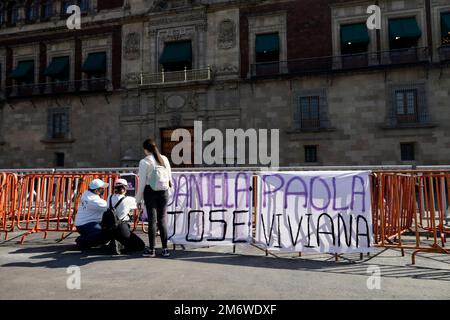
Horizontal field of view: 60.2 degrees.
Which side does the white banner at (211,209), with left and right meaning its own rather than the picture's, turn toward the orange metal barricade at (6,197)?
right

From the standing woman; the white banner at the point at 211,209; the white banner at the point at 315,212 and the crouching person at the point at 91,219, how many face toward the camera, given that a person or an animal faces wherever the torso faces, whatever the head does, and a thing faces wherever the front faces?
2

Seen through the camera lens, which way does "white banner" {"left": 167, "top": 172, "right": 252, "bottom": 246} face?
facing the viewer

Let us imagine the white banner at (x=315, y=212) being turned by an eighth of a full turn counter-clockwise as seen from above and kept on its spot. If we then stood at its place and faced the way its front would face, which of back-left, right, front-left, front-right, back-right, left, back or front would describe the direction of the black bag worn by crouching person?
back-right

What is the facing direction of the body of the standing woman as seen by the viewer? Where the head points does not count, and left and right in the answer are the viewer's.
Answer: facing away from the viewer and to the left of the viewer

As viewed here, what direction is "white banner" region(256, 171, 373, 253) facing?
toward the camera

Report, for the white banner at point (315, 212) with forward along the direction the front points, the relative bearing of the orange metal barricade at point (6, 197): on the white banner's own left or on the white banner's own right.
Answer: on the white banner's own right

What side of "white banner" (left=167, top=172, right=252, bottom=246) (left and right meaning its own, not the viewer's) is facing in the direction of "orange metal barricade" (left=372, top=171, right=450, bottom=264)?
left

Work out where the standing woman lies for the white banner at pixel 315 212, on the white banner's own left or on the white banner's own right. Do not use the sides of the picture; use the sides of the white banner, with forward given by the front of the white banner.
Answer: on the white banner's own right

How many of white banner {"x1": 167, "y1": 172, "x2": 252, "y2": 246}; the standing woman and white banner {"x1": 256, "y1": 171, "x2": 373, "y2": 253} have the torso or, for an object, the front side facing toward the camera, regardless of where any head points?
2

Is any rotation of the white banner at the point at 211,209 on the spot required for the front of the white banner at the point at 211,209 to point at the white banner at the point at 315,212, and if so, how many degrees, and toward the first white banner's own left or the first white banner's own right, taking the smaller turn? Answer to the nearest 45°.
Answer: approximately 45° to the first white banner's own left

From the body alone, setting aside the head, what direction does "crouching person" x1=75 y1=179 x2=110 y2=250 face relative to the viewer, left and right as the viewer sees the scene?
facing away from the viewer and to the right of the viewer

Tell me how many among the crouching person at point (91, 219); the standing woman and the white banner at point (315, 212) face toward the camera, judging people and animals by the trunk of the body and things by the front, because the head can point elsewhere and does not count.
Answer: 1
